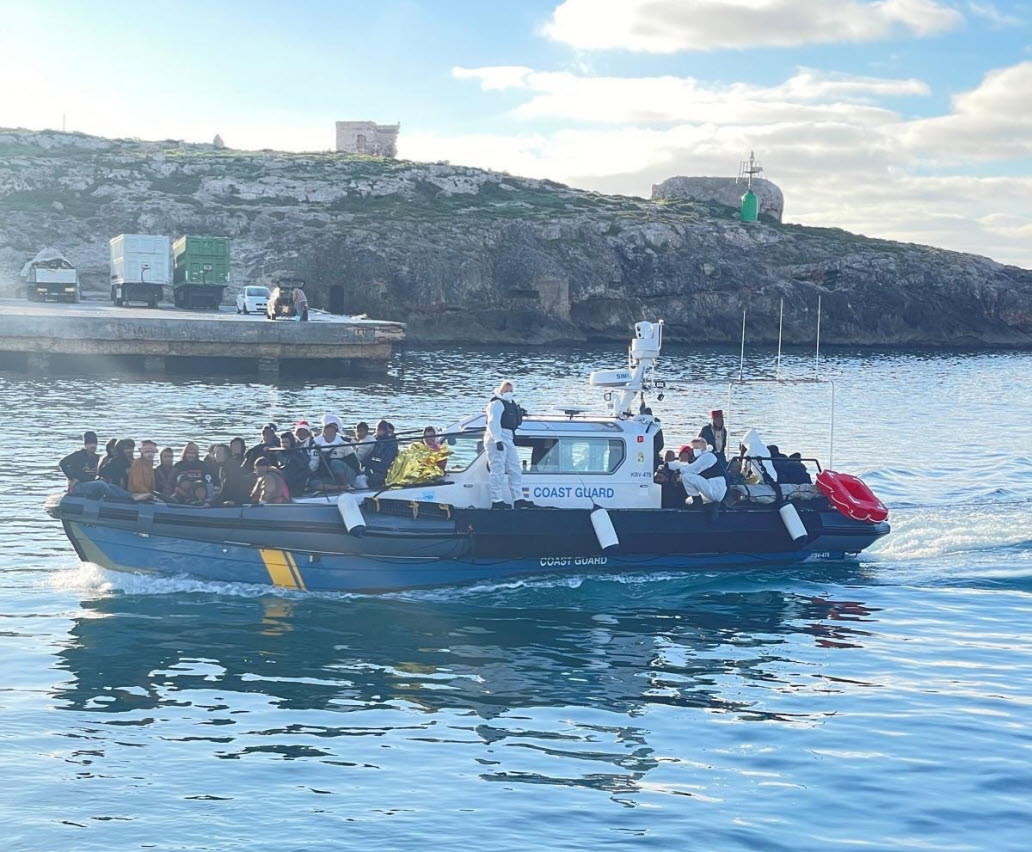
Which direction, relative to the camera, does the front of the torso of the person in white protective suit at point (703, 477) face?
to the viewer's left

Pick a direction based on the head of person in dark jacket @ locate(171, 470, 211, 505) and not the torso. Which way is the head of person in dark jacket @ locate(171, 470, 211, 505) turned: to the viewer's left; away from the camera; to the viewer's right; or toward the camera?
toward the camera

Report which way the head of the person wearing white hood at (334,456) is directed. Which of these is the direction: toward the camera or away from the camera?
toward the camera

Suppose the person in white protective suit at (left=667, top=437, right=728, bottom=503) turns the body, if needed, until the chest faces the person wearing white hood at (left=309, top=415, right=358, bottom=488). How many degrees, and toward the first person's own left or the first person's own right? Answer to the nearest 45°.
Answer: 0° — they already face them

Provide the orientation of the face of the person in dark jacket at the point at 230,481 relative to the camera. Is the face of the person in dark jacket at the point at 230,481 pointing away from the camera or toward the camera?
toward the camera

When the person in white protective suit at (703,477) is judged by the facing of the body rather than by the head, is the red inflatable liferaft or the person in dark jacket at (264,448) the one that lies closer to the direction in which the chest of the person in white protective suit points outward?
the person in dark jacket

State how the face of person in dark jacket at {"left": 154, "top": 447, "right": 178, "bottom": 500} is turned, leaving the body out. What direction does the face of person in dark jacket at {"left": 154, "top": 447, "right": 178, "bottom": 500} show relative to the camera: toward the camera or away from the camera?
toward the camera

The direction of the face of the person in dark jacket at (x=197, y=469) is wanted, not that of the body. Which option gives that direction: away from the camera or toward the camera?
toward the camera

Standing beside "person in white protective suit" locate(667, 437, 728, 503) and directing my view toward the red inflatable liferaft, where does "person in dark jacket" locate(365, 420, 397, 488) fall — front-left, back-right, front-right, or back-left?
back-left

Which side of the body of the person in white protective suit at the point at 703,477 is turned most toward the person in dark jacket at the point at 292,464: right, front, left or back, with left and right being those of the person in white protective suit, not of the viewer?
front

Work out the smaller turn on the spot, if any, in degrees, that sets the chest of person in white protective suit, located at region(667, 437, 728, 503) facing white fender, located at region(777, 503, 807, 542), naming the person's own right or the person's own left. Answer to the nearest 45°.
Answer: approximately 180°

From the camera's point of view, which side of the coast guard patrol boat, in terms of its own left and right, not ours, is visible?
left

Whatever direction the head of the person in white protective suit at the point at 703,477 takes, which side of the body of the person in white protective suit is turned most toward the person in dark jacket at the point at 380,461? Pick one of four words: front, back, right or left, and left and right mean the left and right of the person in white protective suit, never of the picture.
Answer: front
